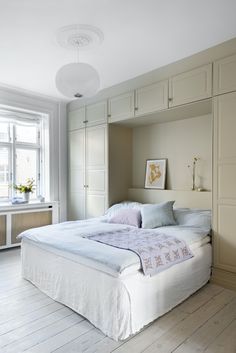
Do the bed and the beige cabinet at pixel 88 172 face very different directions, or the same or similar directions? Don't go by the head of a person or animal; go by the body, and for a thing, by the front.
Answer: same or similar directions

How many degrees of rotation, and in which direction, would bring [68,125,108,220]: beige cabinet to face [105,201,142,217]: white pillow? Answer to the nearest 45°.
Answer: approximately 90° to its left

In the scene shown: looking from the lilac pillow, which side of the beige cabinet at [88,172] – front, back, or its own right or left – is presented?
left

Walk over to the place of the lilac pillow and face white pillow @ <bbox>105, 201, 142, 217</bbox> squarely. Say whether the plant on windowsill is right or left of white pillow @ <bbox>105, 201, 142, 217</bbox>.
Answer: left

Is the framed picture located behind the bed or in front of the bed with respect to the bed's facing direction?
behind

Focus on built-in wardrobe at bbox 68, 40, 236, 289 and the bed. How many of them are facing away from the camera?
0

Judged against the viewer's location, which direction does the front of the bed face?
facing the viewer and to the left of the viewer

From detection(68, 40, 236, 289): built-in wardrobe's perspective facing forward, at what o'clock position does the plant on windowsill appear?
The plant on windowsill is roughly at 2 o'clock from the built-in wardrobe.

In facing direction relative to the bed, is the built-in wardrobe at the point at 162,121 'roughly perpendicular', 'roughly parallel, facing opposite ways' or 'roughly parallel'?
roughly parallel
